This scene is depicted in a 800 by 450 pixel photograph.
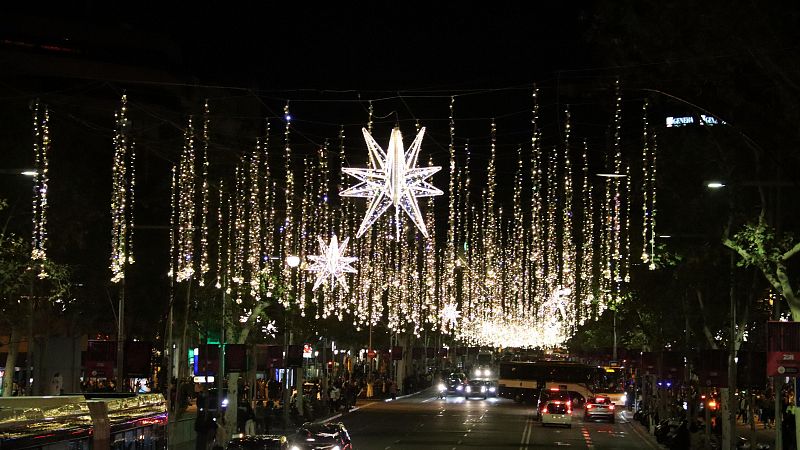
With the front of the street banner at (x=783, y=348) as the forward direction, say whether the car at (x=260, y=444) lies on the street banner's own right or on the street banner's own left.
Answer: on the street banner's own right

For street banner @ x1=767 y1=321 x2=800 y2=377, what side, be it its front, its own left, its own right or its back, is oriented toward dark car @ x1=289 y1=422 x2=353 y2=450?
right

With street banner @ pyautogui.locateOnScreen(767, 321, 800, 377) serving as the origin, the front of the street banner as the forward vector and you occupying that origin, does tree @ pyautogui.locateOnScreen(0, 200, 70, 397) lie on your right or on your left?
on your right

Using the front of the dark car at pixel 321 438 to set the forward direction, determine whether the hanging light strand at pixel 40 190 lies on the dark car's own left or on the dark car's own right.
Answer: on the dark car's own right

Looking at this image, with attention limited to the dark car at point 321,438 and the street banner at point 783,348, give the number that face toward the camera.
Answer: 2

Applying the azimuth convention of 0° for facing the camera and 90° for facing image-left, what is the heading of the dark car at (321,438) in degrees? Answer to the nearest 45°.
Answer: approximately 0°

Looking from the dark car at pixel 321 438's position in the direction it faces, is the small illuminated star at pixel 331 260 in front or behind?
behind

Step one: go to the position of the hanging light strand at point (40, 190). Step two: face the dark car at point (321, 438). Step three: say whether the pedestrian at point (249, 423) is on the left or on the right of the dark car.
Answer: left
